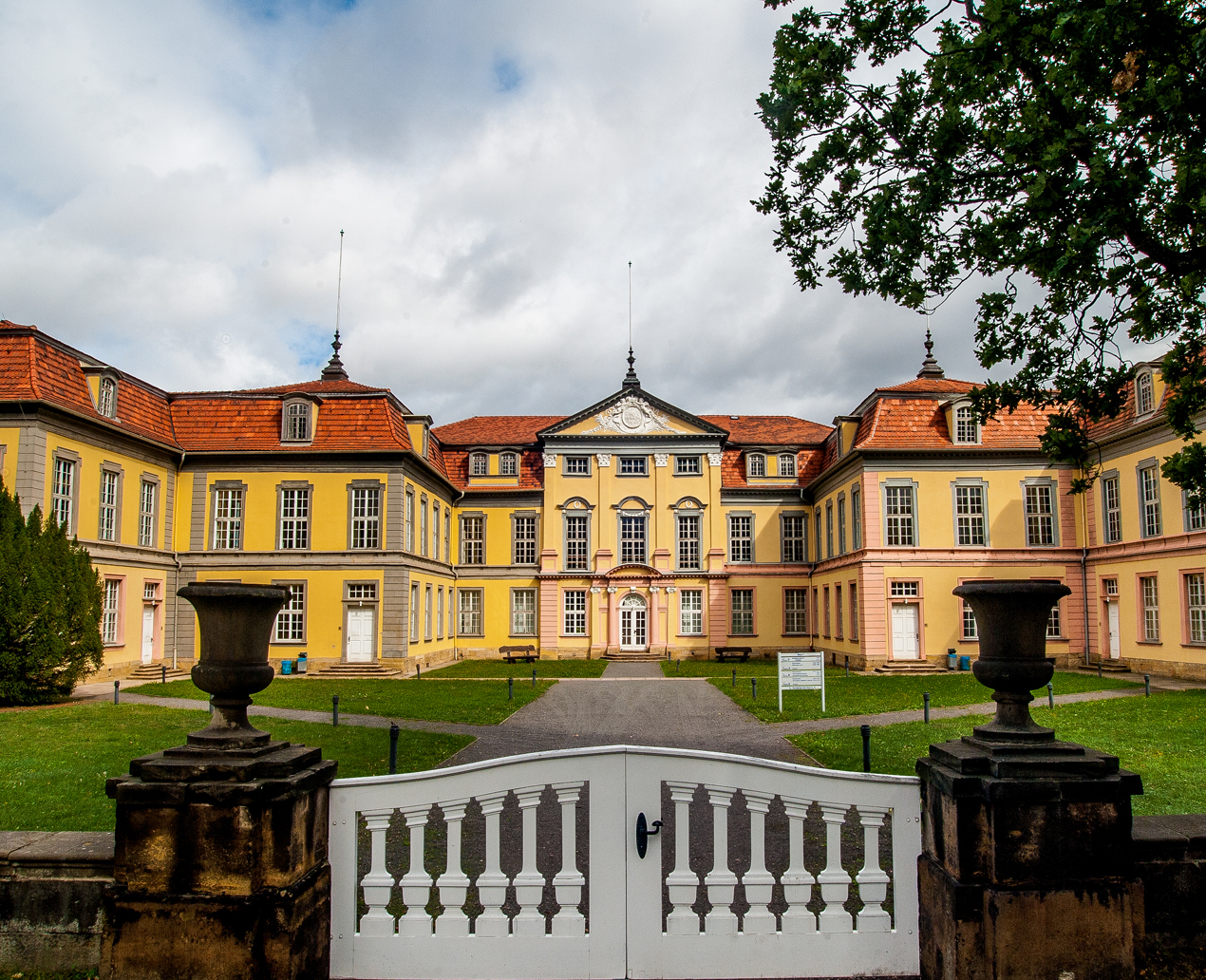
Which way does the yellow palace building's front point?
toward the camera

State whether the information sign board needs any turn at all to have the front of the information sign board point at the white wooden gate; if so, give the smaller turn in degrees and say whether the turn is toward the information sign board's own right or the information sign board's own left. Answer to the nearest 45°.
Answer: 0° — it already faces it

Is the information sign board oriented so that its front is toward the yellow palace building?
no

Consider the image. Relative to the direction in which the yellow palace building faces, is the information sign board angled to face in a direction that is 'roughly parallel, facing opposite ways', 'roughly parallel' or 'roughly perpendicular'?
roughly parallel

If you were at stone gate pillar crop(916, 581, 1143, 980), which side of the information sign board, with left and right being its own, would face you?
front

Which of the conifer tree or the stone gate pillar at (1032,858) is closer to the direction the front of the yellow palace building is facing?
the stone gate pillar

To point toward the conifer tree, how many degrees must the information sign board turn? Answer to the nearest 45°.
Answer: approximately 90° to its right

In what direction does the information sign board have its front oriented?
toward the camera

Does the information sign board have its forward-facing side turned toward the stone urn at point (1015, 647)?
yes

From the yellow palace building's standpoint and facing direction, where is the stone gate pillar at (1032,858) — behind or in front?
in front

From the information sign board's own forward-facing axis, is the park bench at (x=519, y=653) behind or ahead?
behind

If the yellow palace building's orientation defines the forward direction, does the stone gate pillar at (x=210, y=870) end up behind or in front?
in front

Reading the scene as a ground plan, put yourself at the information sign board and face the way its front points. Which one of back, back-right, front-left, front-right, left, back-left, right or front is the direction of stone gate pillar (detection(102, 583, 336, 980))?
front

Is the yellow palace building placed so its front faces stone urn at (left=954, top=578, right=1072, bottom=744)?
yes

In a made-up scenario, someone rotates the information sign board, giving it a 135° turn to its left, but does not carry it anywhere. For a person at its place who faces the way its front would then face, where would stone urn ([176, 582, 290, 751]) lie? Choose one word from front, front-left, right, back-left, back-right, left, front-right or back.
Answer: back-right

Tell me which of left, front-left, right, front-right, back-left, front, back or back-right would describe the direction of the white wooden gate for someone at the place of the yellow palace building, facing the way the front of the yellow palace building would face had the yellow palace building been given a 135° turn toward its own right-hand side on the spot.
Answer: back-left
